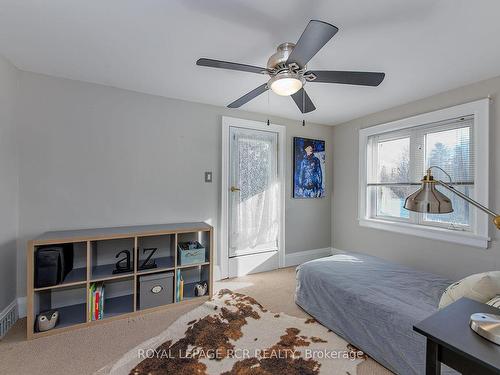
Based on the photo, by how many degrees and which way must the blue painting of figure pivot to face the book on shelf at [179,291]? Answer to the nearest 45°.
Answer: approximately 90° to its right

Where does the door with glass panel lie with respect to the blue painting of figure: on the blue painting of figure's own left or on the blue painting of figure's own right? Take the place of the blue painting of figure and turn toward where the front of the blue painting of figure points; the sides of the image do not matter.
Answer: on the blue painting of figure's own right

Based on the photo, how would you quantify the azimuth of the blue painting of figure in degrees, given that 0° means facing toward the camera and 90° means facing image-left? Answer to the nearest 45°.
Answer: approximately 315°

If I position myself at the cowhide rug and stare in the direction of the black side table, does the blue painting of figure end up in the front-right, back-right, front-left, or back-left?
back-left

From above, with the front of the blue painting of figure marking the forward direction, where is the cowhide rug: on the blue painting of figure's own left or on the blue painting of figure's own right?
on the blue painting of figure's own right

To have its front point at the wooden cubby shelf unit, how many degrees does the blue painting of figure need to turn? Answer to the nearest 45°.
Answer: approximately 90° to its right
